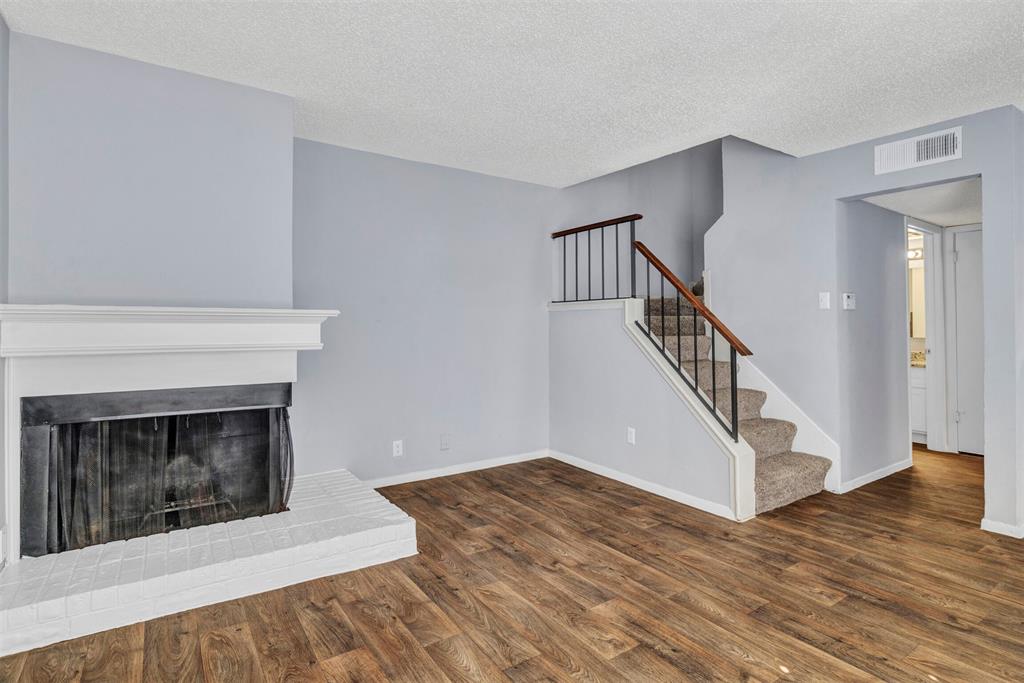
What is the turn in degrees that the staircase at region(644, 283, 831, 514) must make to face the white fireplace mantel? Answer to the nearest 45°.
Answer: approximately 90° to its right

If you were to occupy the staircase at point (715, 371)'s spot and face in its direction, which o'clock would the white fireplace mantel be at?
The white fireplace mantel is roughly at 3 o'clock from the staircase.

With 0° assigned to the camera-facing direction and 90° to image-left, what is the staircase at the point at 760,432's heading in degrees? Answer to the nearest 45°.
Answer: approximately 315°

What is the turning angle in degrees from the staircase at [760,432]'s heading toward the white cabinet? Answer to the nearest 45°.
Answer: approximately 90° to its left

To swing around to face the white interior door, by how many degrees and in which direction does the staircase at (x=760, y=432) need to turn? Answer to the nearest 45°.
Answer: approximately 90° to its left

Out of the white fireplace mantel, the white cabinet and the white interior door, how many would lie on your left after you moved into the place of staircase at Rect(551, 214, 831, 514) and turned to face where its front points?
2

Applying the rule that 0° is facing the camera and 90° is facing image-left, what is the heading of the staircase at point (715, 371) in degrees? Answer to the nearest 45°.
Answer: approximately 315°

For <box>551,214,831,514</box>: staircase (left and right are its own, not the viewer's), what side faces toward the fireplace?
right

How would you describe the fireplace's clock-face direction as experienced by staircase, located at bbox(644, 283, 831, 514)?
The fireplace is roughly at 3 o'clock from the staircase.

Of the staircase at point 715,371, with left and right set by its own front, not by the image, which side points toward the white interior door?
left

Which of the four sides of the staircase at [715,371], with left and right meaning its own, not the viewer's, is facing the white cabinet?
left
